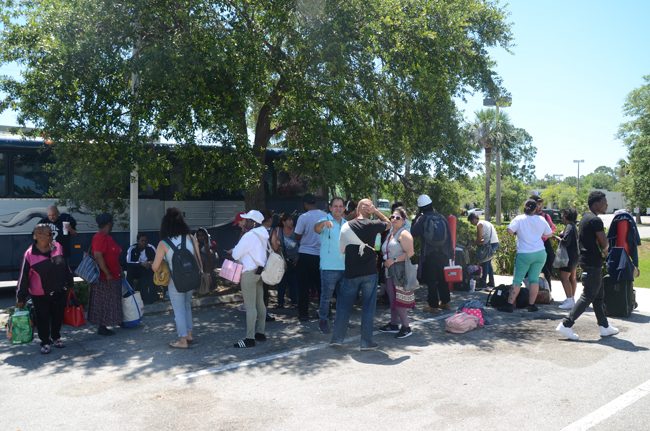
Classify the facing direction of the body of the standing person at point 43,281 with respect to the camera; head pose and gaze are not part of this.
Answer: toward the camera

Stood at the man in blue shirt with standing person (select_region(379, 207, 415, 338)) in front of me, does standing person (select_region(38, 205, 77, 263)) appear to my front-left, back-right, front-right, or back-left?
back-left

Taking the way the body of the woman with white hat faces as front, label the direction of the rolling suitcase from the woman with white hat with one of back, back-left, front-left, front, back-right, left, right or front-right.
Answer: back

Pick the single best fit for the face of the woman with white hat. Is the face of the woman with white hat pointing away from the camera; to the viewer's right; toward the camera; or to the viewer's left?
to the viewer's left

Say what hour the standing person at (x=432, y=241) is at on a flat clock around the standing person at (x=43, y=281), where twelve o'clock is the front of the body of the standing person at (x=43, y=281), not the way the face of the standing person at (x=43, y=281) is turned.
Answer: the standing person at (x=432, y=241) is roughly at 9 o'clock from the standing person at (x=43, y=281).

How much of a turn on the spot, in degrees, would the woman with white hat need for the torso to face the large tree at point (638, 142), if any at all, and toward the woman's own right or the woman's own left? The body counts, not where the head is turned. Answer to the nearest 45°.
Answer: approximately 135° to the woman's own right

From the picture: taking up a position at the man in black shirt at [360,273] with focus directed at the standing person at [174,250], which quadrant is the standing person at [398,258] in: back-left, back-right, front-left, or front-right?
back-right

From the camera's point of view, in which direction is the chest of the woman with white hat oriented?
to the viewer's left

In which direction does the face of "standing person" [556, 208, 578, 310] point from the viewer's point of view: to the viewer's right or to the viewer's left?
to the viewer's left

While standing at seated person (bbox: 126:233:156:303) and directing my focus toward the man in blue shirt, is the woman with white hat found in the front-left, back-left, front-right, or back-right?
front-right

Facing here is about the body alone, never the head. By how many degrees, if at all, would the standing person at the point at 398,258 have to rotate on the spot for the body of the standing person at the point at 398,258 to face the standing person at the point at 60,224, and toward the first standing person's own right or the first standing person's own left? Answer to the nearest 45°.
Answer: approximately 45° to the first standing person's own right

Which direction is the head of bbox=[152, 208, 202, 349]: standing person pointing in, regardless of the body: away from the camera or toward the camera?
away from the camera

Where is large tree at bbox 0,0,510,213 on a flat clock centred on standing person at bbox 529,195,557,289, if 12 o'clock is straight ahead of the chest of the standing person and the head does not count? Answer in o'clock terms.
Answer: The large tree is roughly at 3 o'clock from the standing person.
